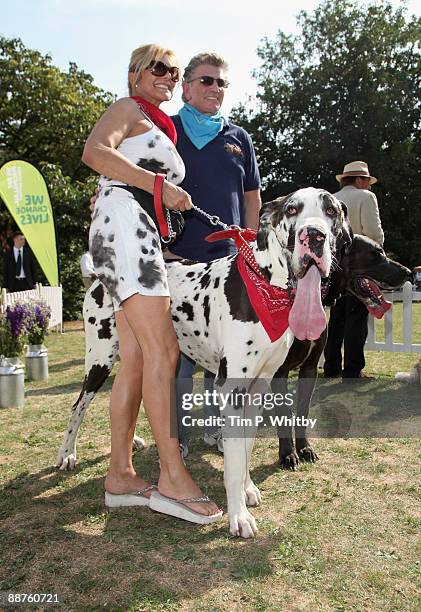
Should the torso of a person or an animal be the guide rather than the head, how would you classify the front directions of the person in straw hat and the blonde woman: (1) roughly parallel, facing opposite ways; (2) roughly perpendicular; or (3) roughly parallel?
roughly perpendicular

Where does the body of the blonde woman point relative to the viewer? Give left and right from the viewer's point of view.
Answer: facing the viewer and to the right of the viewer

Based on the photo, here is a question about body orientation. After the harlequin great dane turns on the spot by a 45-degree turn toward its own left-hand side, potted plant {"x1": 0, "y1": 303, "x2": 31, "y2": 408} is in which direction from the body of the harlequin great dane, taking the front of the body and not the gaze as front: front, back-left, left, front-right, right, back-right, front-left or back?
back-left

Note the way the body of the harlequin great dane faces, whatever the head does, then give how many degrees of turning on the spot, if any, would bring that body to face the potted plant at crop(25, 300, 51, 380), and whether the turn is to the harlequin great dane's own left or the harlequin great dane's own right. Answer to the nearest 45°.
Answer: approximately 180°

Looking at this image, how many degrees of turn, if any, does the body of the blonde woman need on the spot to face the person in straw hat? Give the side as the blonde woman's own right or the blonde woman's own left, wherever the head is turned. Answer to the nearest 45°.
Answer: approximately 90° to the blonde woman's own left

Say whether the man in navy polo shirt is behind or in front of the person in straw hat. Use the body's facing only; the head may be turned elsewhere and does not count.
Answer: behind

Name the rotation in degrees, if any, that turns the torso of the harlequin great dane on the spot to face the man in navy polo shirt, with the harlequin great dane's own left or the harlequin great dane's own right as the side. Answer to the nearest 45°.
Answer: approximately 135° to the harlequin great dane's own left

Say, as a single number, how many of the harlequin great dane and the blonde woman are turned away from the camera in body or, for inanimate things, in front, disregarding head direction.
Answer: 0
